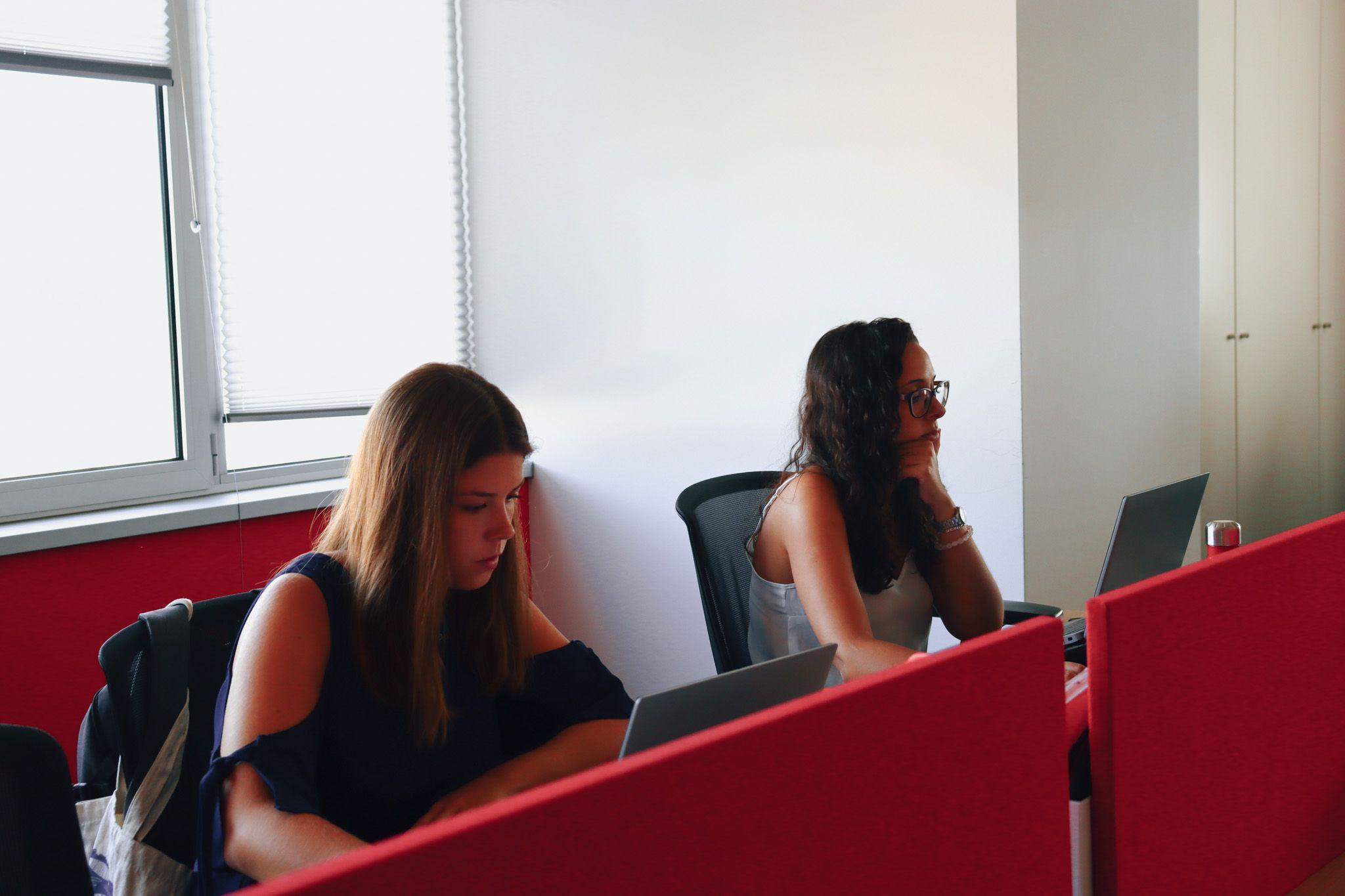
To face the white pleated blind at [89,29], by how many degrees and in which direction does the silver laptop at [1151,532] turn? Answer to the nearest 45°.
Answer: approximately 45° to its left

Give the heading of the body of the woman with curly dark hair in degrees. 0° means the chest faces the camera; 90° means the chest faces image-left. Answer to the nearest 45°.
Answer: approximately 315°

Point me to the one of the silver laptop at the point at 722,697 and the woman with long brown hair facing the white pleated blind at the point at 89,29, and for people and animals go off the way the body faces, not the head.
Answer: the silver laptop

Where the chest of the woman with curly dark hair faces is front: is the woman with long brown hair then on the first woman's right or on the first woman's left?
on the first woman's right

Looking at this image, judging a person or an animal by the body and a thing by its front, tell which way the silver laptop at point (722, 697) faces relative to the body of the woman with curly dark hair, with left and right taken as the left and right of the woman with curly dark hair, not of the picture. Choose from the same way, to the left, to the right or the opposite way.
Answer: the opposite way

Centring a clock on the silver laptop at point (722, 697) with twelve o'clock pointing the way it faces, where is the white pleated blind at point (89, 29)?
The white pleated blind is roughly at 12 o'clock from the silver laptop.

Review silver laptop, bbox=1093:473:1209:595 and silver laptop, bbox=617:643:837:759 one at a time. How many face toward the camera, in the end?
0

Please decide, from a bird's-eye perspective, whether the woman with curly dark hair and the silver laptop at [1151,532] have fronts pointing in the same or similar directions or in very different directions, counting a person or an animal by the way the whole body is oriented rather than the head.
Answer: very different directions

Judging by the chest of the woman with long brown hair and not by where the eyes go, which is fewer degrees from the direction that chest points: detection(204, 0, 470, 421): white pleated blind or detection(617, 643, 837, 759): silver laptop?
the silver laptop

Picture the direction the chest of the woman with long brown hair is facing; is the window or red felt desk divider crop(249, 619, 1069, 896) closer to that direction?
the red felt desk divider

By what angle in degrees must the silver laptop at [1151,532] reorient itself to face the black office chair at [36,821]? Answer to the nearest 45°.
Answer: approximately 90° to its left

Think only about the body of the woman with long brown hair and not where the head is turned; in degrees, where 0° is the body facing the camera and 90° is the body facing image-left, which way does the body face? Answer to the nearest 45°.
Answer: approximately 315°

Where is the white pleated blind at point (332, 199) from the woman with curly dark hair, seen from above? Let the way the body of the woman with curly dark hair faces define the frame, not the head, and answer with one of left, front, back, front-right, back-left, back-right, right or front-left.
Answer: back

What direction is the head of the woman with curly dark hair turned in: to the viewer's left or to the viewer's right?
to the viewer's right

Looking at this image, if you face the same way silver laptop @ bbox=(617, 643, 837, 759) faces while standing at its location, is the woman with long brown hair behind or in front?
in front

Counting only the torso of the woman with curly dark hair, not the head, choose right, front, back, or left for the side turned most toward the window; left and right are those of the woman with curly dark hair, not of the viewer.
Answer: back

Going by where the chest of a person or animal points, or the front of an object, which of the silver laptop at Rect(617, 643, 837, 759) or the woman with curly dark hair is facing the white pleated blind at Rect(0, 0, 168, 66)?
the silver laptop
